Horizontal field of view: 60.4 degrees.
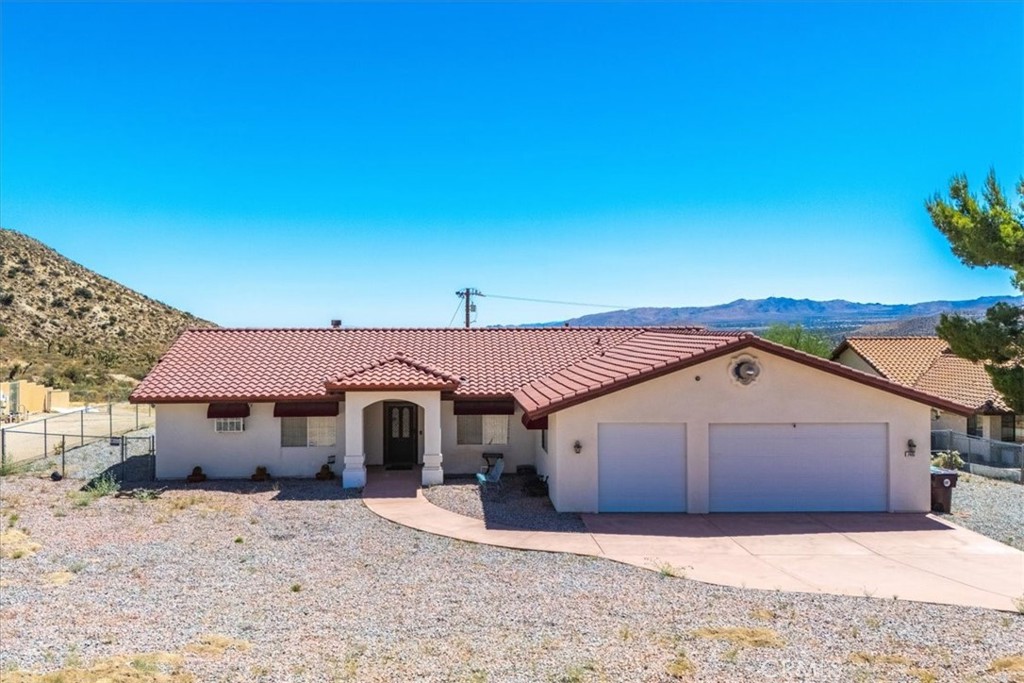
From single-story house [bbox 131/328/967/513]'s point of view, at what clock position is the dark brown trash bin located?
The dark brown trash bin is roughly at 9 o'clock from the single-story house.

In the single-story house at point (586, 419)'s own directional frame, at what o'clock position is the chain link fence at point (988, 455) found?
The chain link fence is roughly at 8 o'clock from the single-story house.

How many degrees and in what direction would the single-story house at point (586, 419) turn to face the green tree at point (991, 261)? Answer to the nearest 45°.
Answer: approximately 45° to its left

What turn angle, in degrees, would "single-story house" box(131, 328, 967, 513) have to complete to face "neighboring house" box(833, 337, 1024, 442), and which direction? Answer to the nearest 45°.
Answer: approximately 135° to its left

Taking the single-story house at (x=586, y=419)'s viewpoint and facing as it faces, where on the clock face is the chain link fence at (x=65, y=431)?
The chain link fence is roughly at 4 o'clock from the single-story house.

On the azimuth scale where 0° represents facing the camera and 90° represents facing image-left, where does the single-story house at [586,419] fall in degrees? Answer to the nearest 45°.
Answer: approximately 0°

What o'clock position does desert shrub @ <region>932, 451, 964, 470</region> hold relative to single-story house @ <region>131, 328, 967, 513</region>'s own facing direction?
The desert shrub is roughly at 8 o'clock from the single-story house.
